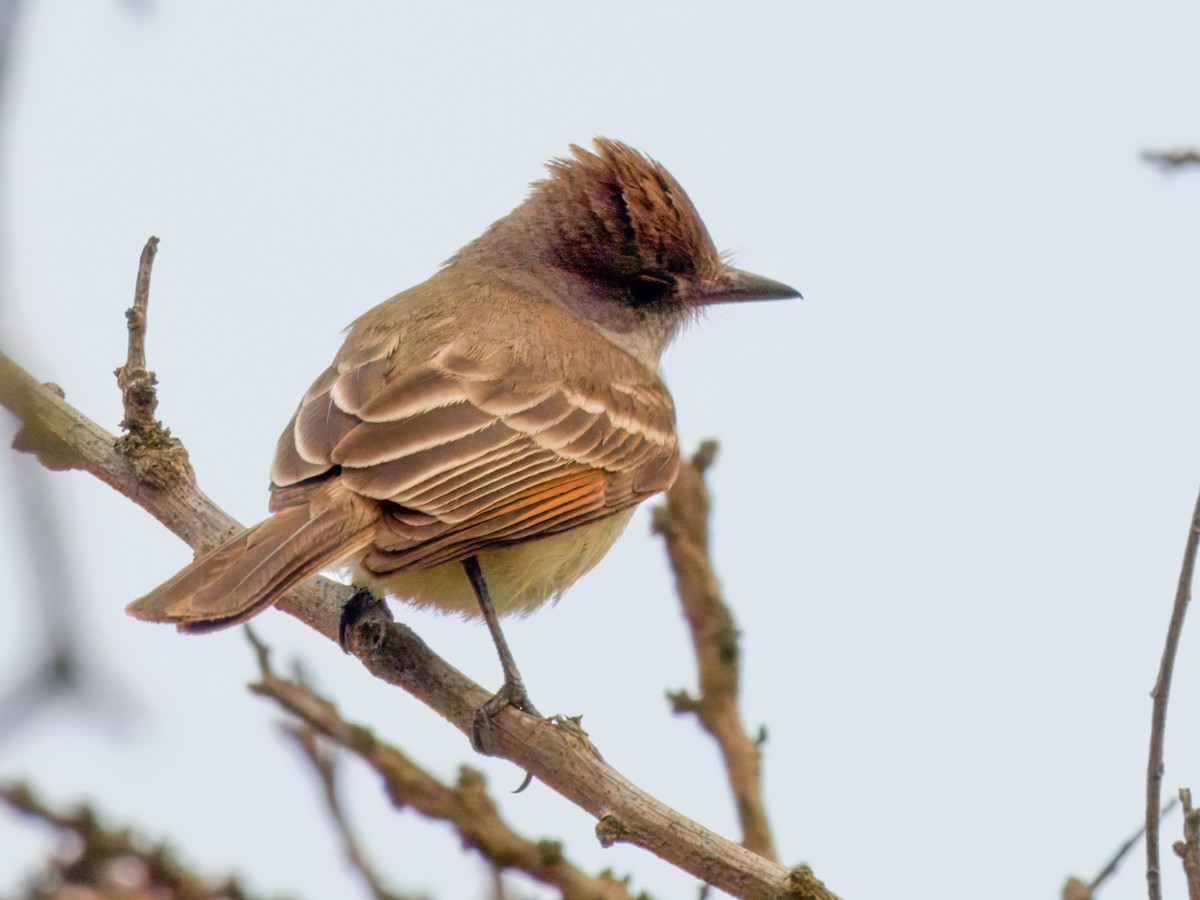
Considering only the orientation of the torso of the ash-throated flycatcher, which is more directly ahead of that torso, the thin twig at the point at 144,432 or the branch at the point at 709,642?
the branch

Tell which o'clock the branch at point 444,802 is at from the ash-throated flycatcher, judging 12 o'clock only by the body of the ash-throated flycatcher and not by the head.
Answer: The branch is roughly at 4 o'clock from the ash-throated flycatcher.

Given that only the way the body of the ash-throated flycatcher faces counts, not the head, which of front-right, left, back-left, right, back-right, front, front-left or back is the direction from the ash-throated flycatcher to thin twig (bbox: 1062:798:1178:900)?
right

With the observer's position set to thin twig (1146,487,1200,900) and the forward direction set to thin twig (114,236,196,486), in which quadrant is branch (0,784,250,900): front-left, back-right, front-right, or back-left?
front-left

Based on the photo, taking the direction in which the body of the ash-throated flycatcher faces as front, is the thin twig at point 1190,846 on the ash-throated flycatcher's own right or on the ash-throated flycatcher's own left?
on the ash-throated flycatcher's own right

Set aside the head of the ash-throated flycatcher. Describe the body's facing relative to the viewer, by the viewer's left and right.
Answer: facing away from the viewer and to the right of the viewer
